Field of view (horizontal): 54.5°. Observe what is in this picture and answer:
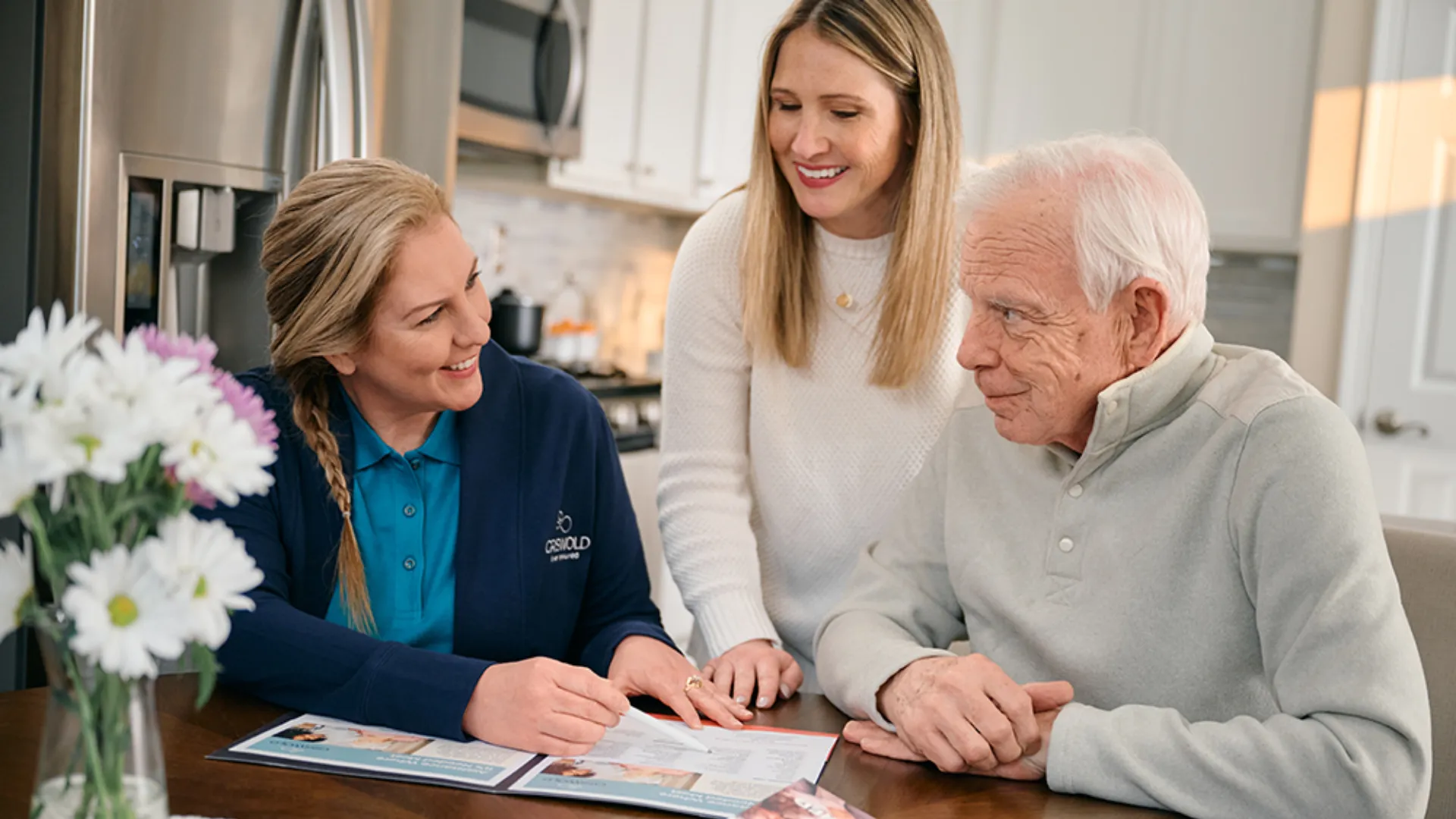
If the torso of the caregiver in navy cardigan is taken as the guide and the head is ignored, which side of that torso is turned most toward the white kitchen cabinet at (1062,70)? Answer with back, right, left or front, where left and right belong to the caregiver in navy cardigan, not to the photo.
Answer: left

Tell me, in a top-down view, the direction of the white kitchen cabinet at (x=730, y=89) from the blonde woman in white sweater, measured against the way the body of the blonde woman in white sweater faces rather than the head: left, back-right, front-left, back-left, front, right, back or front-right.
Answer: back

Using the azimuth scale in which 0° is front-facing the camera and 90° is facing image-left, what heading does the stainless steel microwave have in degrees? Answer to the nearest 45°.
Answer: approximately 315°

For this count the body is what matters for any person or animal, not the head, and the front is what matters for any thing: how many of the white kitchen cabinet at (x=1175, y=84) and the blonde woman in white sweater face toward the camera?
2

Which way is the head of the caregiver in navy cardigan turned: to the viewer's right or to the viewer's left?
to the viewer's right

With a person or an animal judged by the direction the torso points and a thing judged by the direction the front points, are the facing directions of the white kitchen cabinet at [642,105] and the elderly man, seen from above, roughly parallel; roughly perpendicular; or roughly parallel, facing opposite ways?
roughly perpendicular

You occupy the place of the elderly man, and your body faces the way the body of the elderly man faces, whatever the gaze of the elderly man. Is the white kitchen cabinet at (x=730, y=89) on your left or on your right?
on your right

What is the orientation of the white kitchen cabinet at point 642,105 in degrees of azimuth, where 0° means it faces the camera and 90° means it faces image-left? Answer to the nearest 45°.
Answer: approximately 315°

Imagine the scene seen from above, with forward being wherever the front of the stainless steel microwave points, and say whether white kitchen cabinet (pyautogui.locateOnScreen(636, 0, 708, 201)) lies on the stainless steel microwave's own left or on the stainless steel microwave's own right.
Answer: on the stainless steel microwave's own left

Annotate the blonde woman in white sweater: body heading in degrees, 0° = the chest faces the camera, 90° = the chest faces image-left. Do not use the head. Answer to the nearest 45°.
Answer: approximately 0°

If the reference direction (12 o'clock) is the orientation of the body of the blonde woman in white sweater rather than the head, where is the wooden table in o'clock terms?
The wooden table is roughly at 1 o'clock from the blonde woman in white sweater.

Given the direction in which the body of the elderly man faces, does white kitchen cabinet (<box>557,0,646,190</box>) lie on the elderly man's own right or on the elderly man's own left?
on the elderly man's own right

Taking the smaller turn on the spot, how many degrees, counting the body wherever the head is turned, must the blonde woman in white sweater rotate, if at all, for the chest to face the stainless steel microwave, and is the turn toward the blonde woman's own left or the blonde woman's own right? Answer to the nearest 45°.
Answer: approximately 135° to the blonde woman's own right
